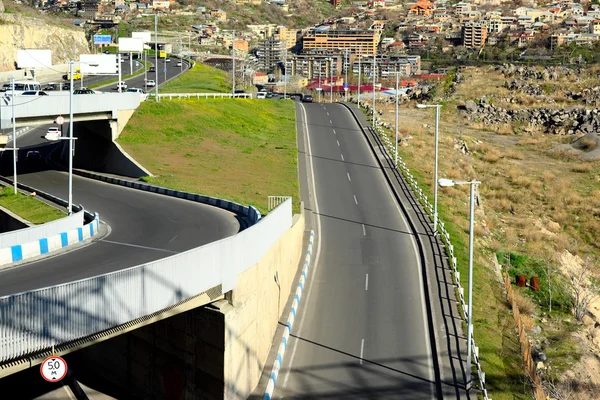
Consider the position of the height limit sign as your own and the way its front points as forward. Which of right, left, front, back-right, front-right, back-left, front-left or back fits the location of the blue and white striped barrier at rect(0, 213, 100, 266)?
back

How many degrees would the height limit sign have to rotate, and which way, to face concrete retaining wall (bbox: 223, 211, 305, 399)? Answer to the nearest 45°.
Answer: approximately 135° to its left

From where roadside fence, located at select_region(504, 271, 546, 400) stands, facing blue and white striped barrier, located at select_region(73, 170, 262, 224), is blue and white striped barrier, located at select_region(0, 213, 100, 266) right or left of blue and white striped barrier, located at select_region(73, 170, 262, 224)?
left

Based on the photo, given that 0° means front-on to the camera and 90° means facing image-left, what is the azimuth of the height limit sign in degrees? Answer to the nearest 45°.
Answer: approximately 0°

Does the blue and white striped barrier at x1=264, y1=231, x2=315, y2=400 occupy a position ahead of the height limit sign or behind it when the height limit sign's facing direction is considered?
behind
